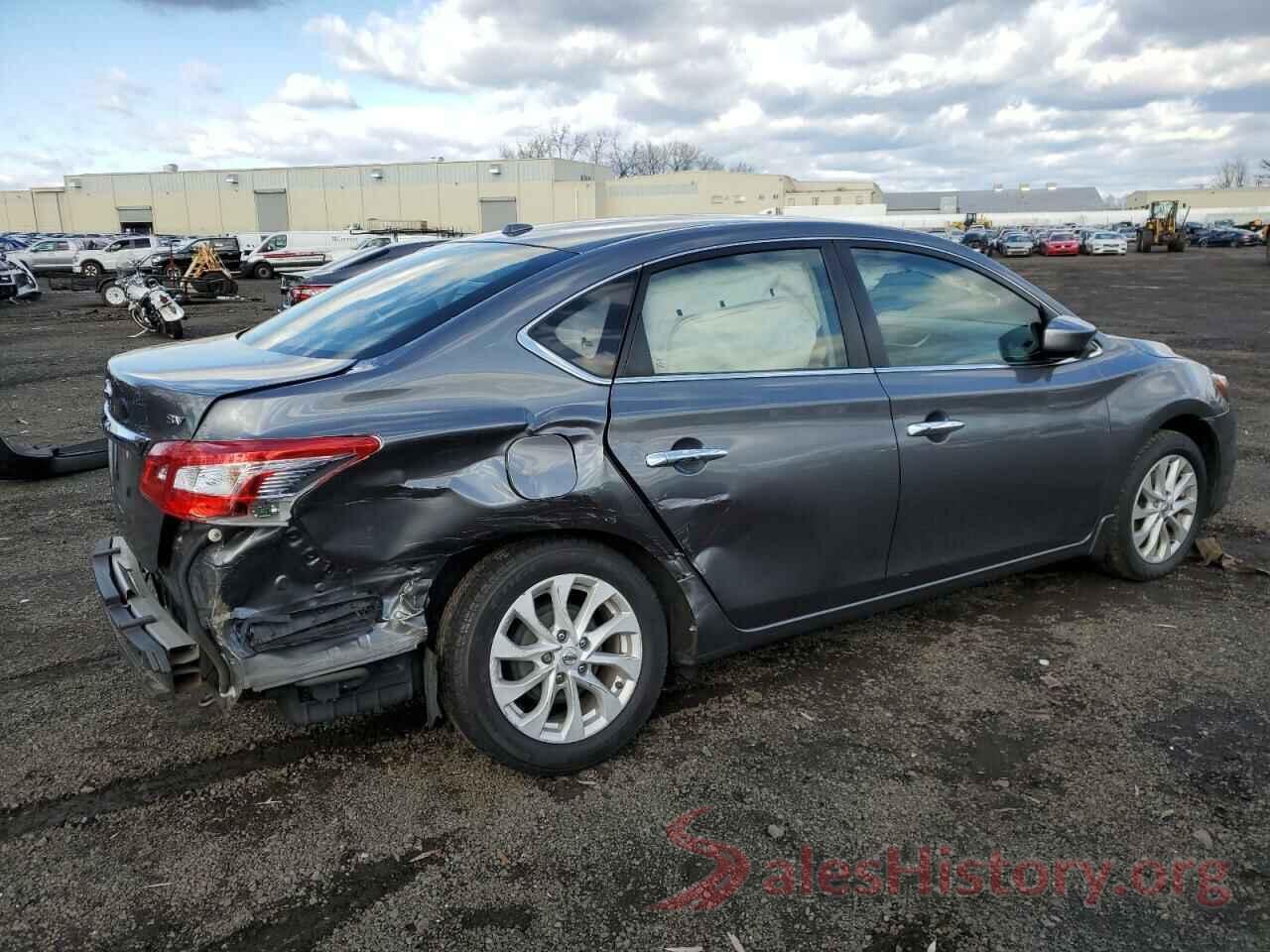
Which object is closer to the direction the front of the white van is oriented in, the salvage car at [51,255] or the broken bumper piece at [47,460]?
the salvage car

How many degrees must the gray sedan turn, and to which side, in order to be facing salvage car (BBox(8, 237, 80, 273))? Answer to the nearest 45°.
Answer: approximately 90° to its left

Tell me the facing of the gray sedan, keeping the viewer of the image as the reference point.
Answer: facing away from the viewer and to the right of the viewer

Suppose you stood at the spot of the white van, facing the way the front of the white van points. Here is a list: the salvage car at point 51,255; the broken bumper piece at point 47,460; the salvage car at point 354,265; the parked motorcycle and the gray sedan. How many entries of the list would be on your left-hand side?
4

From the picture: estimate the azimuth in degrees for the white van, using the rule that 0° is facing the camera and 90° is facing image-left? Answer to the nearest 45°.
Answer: approximately 90°

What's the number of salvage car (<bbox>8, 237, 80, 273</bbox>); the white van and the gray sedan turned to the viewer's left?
2

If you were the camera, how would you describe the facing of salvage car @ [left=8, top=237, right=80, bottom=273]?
facing to the left of the viewer

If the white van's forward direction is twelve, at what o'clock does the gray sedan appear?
The gray sedan is roughly at 9 o'clock from the white van.

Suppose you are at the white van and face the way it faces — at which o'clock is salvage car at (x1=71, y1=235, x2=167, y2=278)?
The salvage car is roughly at 1 o'clock from the white van.

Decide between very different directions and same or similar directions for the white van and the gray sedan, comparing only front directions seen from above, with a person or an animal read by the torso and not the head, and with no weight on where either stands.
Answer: very different directions

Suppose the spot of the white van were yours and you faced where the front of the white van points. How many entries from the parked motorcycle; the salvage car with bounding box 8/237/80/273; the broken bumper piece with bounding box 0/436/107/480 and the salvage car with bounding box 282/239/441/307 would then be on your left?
3

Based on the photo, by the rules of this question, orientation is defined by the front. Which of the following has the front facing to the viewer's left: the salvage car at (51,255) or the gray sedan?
the salvage car
